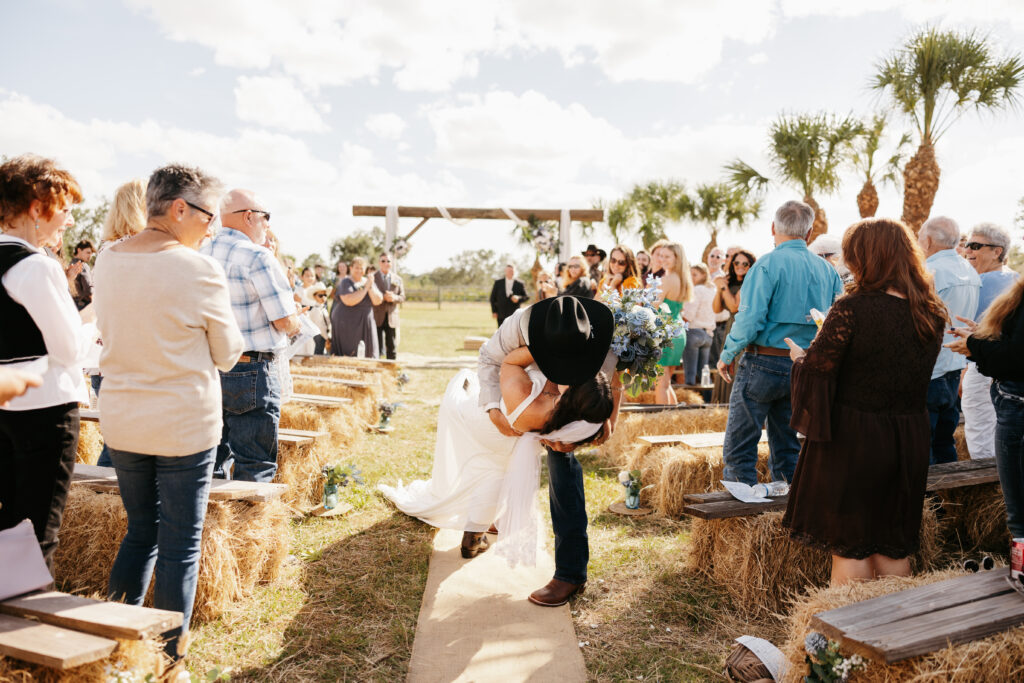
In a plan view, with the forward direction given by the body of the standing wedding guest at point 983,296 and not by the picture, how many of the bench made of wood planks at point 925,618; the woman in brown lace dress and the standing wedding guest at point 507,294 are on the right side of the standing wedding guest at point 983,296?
1

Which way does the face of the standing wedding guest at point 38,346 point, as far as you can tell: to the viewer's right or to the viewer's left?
to the viewer's right

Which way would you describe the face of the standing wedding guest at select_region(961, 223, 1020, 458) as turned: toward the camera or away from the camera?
toward the camera

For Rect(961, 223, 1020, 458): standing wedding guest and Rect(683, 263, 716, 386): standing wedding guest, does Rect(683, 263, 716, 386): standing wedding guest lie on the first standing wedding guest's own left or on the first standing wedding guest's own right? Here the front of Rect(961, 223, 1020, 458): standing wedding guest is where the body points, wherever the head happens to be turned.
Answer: on the first standing wedding guest's own right

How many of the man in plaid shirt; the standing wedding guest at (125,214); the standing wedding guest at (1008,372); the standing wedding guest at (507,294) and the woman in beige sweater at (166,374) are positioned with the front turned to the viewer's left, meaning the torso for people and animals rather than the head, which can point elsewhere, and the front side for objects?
1

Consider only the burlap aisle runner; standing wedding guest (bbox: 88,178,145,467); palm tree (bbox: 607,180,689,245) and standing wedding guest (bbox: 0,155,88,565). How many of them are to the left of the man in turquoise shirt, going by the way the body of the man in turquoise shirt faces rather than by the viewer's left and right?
3

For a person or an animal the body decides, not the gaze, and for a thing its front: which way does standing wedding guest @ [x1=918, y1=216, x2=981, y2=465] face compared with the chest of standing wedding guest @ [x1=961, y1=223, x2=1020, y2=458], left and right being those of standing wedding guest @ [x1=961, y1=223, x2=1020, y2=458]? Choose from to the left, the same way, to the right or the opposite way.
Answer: to the right

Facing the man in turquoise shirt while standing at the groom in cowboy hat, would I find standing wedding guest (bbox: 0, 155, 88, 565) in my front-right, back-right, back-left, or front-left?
back-left

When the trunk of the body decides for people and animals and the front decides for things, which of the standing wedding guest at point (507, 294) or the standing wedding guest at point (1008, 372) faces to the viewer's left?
the standing wedding guest at point (1008, 372)

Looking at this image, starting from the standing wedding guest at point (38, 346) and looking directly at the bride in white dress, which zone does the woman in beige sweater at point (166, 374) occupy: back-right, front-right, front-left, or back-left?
front-right

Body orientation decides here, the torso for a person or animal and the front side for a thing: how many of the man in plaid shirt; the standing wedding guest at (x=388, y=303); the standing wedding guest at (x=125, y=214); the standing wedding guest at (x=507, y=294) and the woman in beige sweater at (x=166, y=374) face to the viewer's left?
0

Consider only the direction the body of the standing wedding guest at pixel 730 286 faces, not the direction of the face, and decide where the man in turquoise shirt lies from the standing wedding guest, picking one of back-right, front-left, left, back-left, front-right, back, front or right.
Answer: front-left

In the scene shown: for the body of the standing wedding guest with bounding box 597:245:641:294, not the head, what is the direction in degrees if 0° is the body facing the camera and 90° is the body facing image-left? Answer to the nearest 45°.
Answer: approximately 45°

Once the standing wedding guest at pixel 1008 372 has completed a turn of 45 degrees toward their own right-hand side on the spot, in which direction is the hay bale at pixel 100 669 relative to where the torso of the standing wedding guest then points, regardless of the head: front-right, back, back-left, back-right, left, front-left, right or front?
left

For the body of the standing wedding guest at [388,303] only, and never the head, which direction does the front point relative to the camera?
toward the camera

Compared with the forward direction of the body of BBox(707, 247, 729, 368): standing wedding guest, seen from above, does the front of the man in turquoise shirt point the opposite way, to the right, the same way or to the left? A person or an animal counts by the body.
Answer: to the right

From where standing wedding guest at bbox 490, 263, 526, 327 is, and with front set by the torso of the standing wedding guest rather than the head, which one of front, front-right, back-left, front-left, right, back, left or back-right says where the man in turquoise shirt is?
front

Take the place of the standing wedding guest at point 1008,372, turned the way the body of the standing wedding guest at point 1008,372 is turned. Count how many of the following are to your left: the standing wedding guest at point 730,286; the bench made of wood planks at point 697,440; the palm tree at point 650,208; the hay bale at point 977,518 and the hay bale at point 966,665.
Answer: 1
